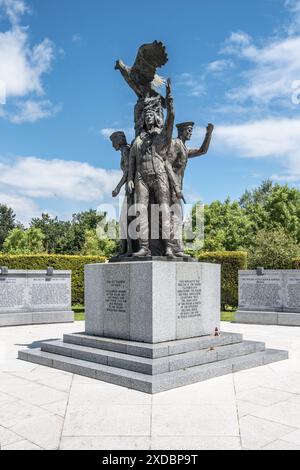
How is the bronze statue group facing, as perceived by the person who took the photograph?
facing the viewer

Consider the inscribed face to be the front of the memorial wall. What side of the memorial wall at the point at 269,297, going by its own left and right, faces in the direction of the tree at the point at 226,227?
back

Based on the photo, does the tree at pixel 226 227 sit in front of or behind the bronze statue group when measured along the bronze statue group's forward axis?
behind

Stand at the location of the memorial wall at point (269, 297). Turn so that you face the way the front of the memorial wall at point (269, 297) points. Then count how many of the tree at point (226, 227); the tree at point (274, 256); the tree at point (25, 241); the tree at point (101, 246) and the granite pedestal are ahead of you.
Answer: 1

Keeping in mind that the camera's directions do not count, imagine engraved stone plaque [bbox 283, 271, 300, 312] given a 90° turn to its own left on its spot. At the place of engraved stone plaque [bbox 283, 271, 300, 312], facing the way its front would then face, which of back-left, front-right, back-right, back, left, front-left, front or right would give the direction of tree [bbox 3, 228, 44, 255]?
back-left

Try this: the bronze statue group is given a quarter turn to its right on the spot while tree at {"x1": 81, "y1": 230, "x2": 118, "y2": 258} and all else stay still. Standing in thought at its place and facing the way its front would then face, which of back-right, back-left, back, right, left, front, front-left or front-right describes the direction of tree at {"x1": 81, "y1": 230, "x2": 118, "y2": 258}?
right

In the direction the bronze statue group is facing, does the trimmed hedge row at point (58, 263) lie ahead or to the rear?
to the rear

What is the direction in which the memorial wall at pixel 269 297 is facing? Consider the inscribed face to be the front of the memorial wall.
toward the camera

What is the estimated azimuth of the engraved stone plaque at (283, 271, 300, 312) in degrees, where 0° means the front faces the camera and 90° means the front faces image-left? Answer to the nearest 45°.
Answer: approximately 0°

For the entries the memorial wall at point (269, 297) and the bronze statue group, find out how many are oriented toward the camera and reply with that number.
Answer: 2

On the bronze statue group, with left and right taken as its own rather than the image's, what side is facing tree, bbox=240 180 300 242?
back
